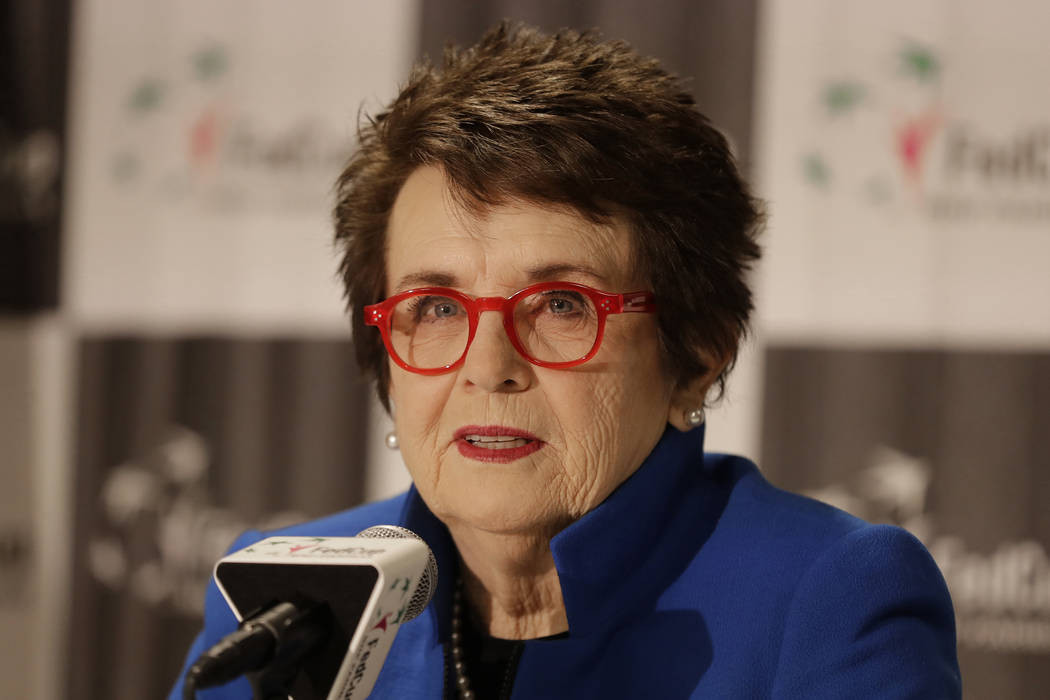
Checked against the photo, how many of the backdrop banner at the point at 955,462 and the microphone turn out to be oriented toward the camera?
1

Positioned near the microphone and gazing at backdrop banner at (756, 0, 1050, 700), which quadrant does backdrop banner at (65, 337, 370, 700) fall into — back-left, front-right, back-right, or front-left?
front-left

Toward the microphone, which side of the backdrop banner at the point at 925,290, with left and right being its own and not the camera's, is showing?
front

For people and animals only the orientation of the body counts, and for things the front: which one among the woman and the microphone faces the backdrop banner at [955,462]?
the microphone

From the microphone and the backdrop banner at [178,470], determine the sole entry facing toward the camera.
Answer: the backdrop banner

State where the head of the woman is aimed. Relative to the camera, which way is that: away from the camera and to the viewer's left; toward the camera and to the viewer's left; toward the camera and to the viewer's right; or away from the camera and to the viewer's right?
toward the camera and to the viewer's left

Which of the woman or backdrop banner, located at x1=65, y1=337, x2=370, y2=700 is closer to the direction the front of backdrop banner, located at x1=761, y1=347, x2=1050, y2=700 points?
the woman

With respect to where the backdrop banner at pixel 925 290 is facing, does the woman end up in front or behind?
in front

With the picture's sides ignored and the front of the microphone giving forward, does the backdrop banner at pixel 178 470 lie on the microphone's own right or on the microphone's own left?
on the microphone's own left

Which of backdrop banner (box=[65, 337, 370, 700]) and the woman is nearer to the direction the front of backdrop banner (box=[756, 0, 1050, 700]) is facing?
the woman

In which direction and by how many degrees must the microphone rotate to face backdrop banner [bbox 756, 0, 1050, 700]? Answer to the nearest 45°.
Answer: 0° — it already faces it

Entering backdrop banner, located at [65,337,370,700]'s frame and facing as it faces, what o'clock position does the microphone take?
The microphone is roughly at 12 o'clock from the backdrop banner.

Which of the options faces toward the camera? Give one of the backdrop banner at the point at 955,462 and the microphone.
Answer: the backdrop banner

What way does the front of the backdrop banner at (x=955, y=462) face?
toward the camera

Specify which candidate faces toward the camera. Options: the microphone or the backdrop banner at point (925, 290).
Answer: the backdrop banner

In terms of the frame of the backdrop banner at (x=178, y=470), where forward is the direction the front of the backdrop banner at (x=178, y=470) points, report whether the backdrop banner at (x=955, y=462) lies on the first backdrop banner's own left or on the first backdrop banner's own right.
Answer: on the first backdrop banner's own left

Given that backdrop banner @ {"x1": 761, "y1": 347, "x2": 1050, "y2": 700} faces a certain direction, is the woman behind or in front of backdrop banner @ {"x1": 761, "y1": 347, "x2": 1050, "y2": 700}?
in front

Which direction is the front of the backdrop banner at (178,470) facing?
toward the camera

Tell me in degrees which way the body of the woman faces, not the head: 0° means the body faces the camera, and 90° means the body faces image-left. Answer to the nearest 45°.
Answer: approximately 45°
